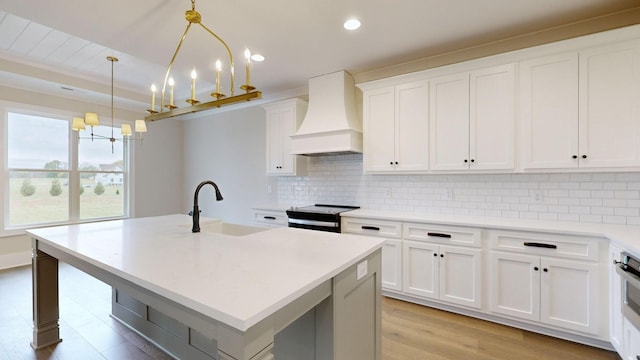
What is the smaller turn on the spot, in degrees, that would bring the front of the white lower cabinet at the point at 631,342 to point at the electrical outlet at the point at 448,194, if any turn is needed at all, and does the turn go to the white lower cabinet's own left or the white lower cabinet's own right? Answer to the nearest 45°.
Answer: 0° — it already faces it

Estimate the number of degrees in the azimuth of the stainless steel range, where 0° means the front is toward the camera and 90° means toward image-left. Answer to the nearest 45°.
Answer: approximately 45°

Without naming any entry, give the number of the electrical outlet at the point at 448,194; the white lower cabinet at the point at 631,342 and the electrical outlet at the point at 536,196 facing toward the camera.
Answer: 2

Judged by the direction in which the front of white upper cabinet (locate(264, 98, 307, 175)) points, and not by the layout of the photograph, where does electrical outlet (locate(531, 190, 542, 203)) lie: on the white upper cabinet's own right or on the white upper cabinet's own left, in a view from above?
on the white upper cabinet's own left

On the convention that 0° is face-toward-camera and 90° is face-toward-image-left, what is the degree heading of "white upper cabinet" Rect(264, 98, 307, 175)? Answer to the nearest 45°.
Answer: approximately 45°

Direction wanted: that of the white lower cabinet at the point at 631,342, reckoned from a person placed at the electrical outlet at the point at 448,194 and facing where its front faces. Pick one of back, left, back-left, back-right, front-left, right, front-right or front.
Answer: front-left

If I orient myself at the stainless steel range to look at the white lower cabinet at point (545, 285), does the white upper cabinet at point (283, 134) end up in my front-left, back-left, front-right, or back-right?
back-left

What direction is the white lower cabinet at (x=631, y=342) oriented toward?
to the viewer's left

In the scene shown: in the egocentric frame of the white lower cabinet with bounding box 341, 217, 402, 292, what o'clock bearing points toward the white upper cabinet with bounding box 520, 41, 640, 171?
The white upper cabinet is roughly at 8 o'clock from the white lower cabinet.

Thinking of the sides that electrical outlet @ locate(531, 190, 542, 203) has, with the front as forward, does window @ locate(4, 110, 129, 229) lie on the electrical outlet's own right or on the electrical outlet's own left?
on the electrical outlet's own right
